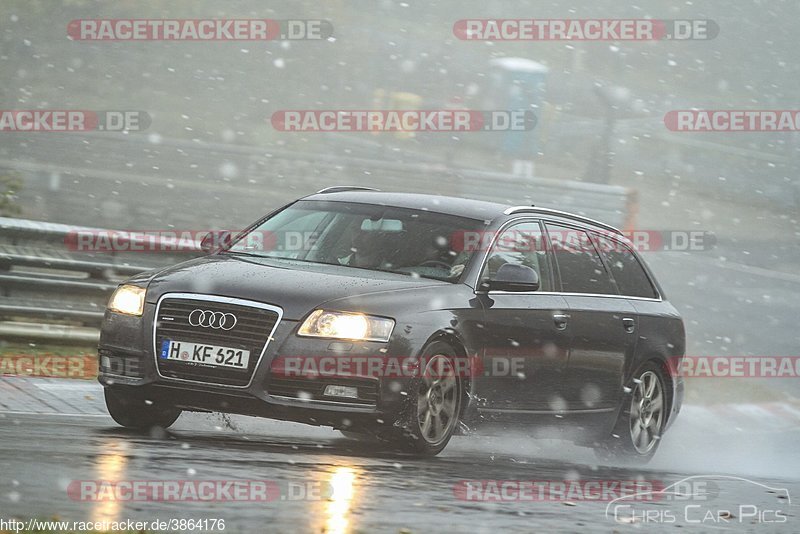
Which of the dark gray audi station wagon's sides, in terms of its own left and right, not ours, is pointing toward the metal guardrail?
right

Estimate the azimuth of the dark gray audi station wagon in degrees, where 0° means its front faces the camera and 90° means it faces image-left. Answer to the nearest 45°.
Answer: approximately 45°
